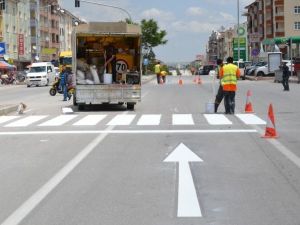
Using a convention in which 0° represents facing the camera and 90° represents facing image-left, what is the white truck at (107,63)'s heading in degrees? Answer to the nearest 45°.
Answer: approximately 180°

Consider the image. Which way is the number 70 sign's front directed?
toward the camera

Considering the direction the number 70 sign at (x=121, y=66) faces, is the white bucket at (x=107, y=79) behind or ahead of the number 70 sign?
ahead

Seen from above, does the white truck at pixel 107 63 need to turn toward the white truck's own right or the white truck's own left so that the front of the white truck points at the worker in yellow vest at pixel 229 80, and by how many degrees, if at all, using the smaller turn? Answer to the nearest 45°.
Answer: approximately 135° to the white truck's own right

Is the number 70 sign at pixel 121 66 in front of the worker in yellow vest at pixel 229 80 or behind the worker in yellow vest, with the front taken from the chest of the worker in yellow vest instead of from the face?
in front
